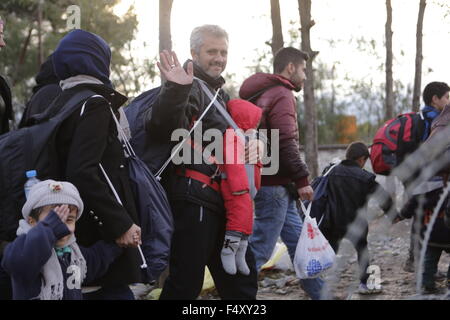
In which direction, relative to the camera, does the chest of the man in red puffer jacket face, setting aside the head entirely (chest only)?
to the viewer's right

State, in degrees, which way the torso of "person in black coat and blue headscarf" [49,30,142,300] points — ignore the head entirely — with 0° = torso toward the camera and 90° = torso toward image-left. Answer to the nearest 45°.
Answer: approximately 270°

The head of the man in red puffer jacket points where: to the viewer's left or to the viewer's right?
to the viewer's right

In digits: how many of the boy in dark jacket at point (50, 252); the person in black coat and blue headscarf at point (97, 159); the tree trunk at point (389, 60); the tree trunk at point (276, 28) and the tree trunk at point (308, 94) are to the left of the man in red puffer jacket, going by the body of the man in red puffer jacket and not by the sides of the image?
3

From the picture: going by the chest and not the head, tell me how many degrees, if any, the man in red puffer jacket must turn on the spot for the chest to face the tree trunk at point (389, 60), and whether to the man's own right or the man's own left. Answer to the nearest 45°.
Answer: approximately 90° to the man's own left

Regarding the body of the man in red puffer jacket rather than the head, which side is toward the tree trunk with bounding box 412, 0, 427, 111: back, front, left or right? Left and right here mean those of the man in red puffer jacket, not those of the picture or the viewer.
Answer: left

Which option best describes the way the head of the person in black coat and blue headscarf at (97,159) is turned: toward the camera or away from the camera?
away from the camera
